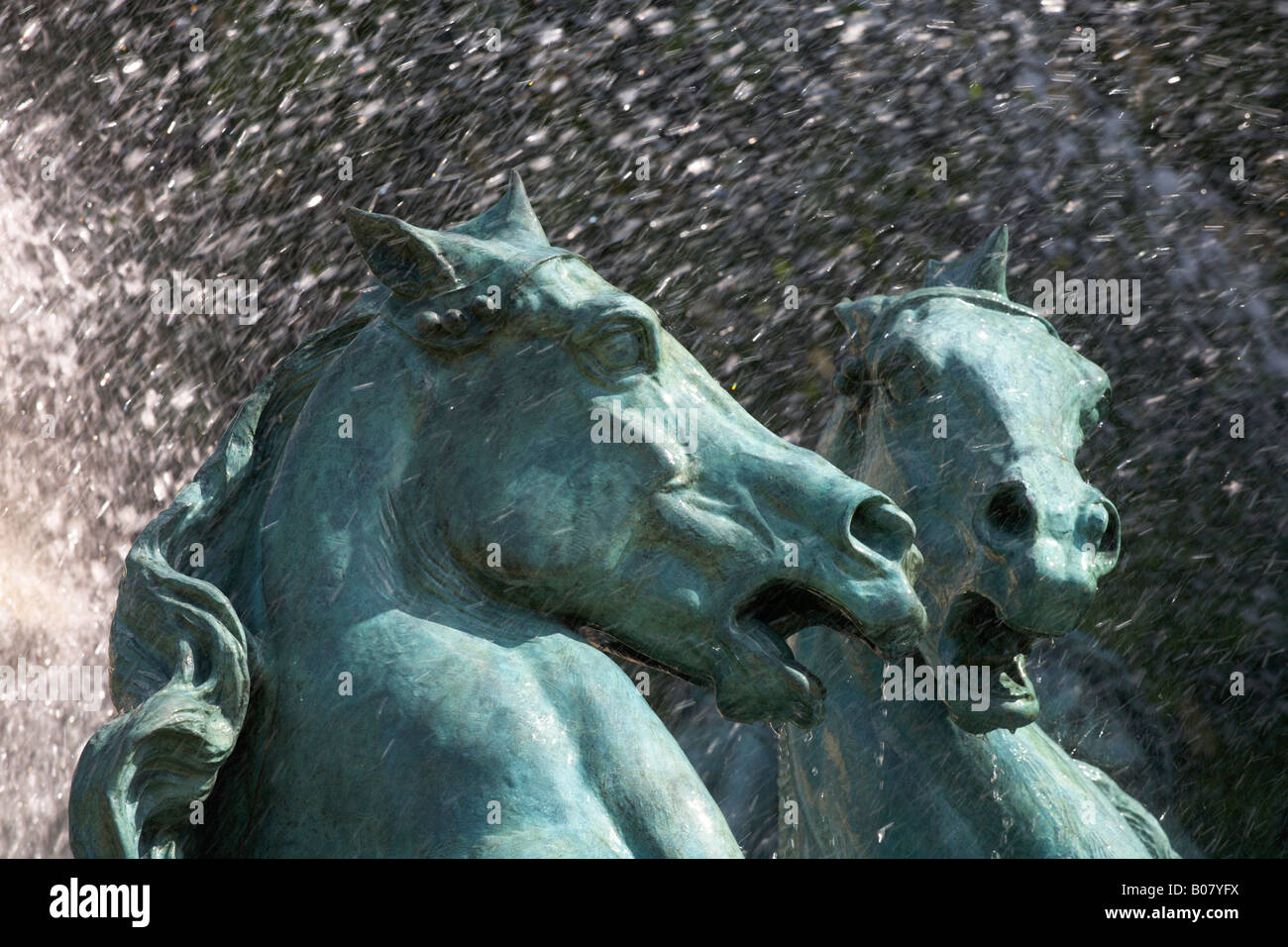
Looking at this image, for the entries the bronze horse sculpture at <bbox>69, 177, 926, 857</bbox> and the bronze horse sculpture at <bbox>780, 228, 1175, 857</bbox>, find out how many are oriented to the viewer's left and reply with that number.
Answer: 0

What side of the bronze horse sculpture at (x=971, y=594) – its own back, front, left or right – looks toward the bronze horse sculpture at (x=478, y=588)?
right

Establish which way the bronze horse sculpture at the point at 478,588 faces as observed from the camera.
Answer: facing to the right of the viewer

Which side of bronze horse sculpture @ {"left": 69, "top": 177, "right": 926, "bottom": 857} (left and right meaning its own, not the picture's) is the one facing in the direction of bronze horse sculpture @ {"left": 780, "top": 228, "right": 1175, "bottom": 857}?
front
